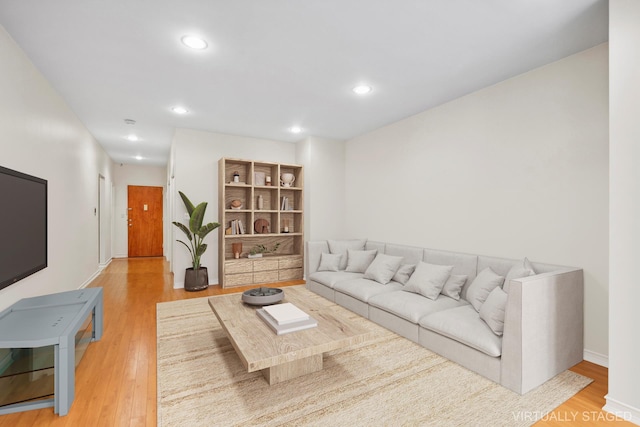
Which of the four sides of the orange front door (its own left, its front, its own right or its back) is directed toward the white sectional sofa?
front

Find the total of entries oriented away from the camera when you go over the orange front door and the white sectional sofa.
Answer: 0

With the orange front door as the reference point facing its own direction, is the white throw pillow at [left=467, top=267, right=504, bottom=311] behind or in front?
in front

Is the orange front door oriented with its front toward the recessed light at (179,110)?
yes

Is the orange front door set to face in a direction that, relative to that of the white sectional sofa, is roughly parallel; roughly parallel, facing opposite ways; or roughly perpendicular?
roughly perpendicular

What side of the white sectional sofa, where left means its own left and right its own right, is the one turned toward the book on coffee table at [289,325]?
front

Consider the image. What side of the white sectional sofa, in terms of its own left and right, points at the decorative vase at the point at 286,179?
right

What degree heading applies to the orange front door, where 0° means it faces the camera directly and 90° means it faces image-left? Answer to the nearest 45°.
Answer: approximately 0°

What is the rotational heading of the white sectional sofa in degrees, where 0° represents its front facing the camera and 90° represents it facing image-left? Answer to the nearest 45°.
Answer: approximately 45°

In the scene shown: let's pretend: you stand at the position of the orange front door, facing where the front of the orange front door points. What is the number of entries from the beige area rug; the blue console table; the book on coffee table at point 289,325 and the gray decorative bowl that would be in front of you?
4

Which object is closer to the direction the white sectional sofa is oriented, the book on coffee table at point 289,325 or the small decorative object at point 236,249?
the book on coffee table
